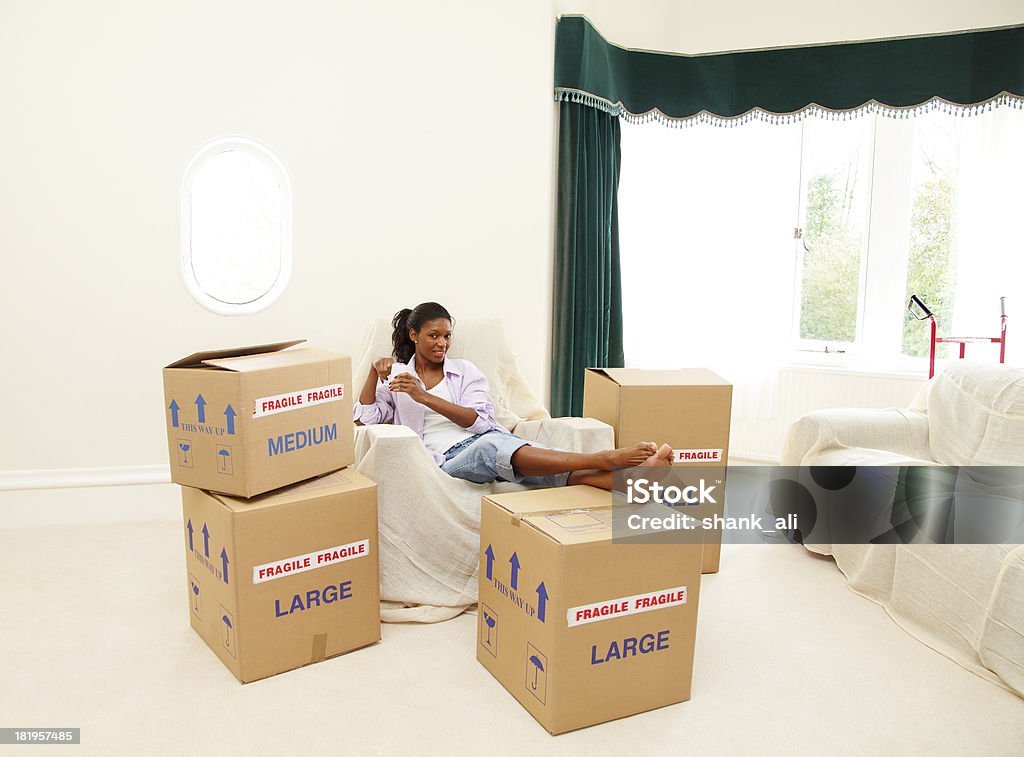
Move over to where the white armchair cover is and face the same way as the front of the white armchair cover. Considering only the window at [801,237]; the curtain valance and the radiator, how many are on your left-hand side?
3

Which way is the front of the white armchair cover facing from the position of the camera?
facing the viewer and to the right of the viewer

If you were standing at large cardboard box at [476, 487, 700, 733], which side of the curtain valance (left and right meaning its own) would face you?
front

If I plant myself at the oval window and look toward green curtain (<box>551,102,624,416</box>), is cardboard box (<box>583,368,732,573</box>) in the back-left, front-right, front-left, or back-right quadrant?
front-right

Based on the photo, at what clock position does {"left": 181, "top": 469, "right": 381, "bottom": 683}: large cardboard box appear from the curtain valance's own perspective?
The large cardboard box is roughly at 1 o'clock from the curtain valance.

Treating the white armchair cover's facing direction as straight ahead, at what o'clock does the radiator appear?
The radiator is roughly at 9 o'clock from the white armchair cover.

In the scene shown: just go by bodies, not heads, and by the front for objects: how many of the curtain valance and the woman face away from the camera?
0

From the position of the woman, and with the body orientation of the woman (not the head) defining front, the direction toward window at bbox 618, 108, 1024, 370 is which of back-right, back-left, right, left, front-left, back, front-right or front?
left

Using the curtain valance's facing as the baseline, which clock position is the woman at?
The woman is roughly at 1 o'clock from the curtain valance.

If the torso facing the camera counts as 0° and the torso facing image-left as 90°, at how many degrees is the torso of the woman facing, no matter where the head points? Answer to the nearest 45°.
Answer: approximately 315°

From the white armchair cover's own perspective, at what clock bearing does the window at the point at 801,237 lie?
The window is roughly at 9 o'clock from the white armchair cover.

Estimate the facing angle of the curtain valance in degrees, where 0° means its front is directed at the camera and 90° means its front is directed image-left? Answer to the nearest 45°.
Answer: approximately 0°
